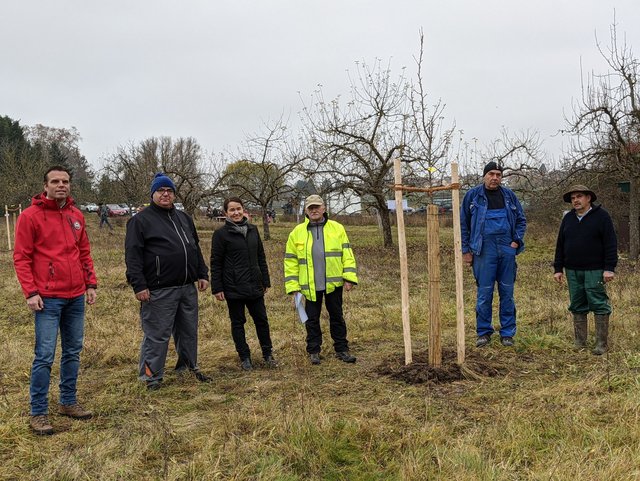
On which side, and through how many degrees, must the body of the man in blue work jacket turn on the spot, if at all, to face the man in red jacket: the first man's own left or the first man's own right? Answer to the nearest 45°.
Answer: approximately 45° to the first man's own right

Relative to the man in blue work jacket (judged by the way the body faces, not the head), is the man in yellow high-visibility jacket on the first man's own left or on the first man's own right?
on the first man's own right

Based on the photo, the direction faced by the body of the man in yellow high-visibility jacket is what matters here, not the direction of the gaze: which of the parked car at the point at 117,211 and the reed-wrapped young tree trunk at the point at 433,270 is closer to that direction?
the reed-wrapped young tree trunk

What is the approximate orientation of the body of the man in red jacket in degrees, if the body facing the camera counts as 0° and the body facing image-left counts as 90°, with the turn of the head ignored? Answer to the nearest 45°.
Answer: approximately 315°

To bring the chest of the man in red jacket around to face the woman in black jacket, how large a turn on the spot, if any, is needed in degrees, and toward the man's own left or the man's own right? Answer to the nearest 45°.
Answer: approximately 90° to the man's own left

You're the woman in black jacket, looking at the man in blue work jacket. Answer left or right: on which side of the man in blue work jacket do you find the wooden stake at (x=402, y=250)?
right

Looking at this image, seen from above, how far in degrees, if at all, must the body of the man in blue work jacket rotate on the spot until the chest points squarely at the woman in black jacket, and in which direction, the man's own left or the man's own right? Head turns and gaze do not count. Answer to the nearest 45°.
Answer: approximately 45° to the man's own right

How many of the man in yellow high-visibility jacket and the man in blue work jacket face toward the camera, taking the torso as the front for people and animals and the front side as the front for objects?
2

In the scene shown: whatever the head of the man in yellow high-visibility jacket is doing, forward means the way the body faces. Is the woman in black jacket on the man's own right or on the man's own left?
on the man's own right
